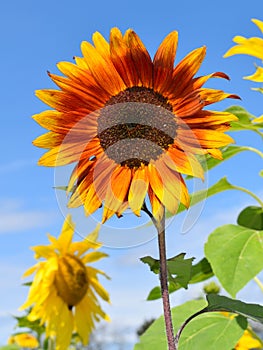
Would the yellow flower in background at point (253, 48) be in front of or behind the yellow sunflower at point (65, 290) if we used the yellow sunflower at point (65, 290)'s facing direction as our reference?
in front

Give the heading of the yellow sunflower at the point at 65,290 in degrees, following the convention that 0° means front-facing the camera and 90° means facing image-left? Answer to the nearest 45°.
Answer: approximately 315°

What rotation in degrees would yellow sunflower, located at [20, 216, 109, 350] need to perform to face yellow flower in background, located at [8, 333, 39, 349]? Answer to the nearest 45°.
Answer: approximately 135° to its left

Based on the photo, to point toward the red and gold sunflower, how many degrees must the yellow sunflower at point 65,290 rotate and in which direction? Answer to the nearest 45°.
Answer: approximately 45° to its right
